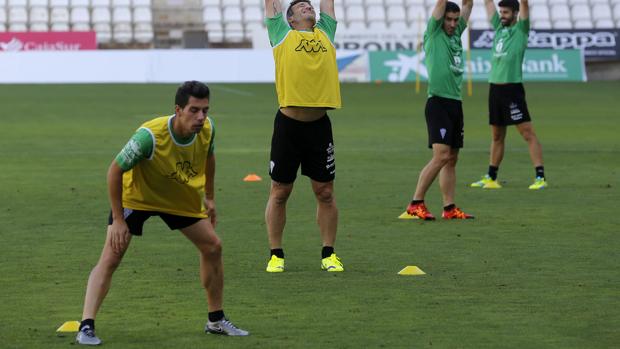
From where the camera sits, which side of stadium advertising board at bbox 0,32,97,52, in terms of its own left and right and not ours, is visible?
front

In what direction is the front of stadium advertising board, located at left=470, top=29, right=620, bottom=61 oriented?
toward the camera

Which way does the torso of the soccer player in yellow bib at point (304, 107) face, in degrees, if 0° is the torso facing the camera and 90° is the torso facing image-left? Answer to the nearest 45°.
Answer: approximately 0°

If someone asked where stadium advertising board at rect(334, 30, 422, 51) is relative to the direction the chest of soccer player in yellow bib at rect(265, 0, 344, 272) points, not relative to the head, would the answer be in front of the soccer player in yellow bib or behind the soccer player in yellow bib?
behind

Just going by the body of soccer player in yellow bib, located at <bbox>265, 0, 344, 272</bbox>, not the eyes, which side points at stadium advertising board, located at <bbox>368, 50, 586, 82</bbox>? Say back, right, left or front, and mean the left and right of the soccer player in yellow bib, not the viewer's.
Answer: back

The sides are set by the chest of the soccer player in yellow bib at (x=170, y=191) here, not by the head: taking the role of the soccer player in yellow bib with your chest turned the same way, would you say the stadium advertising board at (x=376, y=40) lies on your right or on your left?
on your left

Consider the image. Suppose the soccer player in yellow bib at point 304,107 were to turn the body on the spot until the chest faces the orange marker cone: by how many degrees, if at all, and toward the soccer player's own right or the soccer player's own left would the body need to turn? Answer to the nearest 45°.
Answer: approximately 180°

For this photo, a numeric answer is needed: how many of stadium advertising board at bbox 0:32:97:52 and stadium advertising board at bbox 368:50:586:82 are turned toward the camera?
2

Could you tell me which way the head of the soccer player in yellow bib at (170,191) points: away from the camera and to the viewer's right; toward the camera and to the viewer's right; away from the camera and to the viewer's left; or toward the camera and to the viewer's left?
toward the camera and to the viewer's right

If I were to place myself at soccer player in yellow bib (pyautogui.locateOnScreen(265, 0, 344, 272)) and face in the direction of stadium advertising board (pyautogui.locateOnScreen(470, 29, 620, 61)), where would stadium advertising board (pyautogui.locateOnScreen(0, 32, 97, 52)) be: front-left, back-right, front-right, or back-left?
front-left

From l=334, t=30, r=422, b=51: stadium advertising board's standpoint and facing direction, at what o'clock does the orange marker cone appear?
The orange marker cone is roughly at 12 o'clock from the stadium advertising board.

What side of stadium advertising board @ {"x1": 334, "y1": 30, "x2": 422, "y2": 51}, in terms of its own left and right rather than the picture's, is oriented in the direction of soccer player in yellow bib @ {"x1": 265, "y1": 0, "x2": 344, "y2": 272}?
front

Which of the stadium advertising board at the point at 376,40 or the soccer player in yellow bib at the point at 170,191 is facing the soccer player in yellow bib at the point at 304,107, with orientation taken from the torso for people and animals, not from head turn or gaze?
the stadium advertising board
